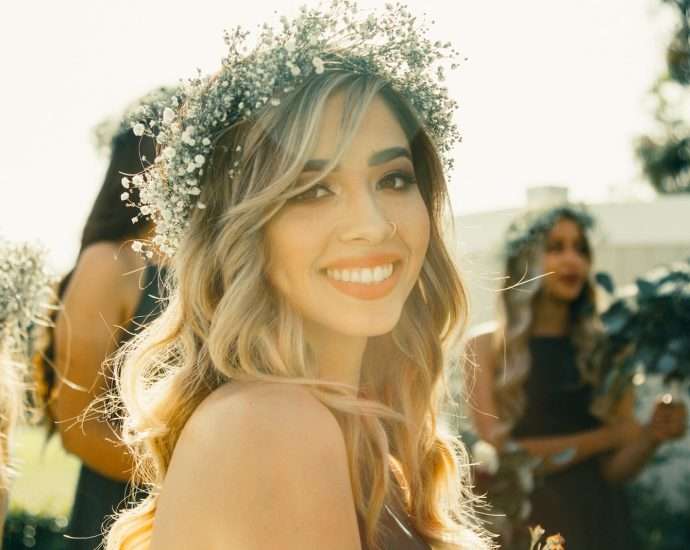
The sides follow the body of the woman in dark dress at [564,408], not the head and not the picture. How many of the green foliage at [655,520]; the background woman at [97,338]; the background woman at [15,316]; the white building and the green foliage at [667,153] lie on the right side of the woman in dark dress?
2

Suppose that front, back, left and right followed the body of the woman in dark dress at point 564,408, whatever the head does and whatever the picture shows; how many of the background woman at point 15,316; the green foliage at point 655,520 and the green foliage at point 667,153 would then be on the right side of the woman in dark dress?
1

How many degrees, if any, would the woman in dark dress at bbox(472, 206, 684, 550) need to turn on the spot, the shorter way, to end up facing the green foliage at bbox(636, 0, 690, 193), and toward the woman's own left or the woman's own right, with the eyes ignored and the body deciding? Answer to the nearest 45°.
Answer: approximately 135° to the woman's own left

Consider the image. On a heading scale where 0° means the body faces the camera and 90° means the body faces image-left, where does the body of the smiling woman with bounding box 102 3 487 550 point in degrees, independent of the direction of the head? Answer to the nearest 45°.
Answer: approximately 315°

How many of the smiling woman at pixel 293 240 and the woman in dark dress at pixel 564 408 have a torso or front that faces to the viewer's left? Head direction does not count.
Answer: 0

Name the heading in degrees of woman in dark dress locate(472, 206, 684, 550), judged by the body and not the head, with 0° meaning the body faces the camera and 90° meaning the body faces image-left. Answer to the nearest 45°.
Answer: approximately 315°

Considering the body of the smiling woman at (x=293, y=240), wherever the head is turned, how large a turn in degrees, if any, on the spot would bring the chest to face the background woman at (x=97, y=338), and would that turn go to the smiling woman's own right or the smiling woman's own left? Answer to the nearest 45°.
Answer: approximately 180°

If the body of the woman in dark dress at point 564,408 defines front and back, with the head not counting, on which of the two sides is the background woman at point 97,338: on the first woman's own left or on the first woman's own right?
on the first woman's own right

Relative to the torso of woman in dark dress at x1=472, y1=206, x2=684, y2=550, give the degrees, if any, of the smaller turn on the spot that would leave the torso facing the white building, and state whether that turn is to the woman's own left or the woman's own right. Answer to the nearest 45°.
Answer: approximately 135° to the woman's own left
